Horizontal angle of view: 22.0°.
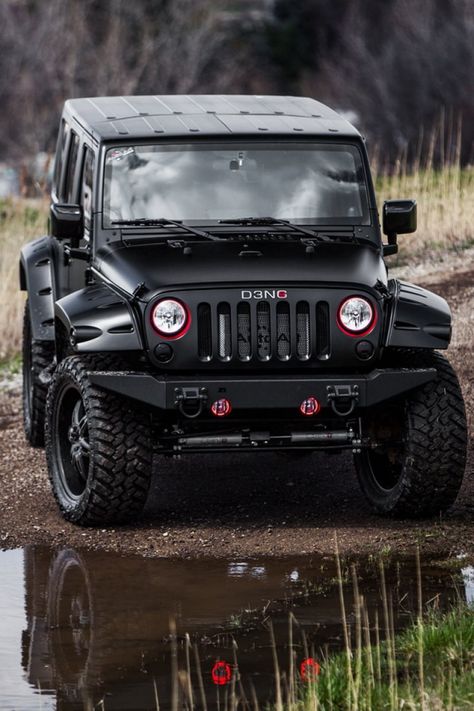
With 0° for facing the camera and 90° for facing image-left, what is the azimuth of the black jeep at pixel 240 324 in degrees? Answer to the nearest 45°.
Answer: approximately 0°
